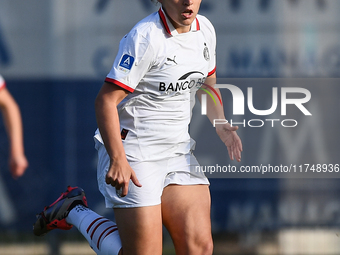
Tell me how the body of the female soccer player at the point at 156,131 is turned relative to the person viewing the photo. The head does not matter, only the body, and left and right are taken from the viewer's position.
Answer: facing the viewer and to the right of the viewer
